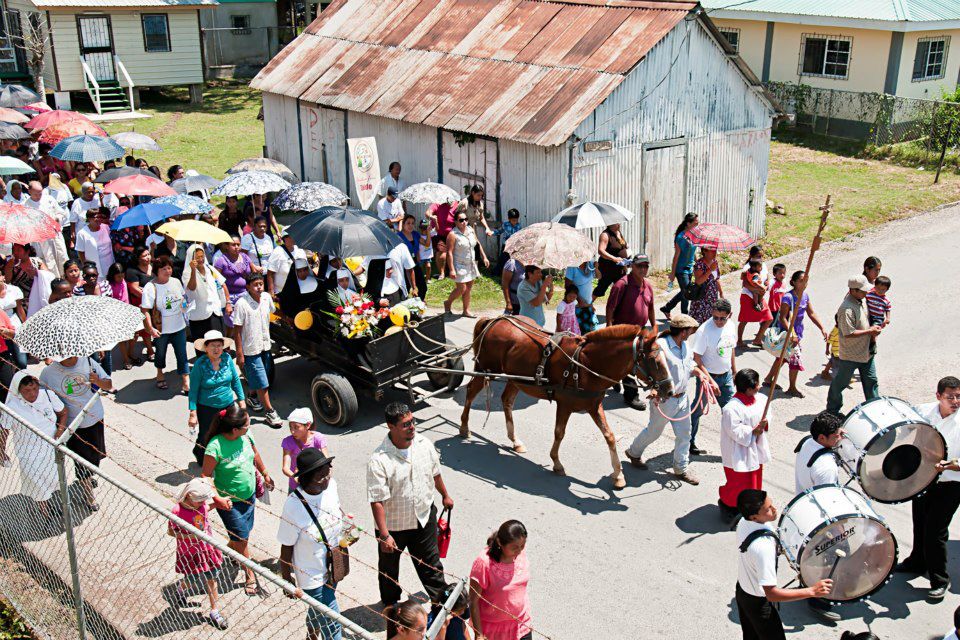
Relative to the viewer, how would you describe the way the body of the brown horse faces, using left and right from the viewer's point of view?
facing the viewer and to the right of the viewer

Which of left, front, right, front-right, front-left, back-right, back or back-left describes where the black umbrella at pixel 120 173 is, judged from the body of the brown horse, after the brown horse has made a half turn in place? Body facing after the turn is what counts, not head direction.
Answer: front

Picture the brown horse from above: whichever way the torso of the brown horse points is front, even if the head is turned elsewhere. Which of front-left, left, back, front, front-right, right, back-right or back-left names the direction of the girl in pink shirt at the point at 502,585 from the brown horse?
front-right

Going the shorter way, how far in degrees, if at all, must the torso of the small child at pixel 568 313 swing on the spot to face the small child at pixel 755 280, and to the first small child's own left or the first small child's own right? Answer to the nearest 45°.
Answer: approximately 90° to the first small child's own left

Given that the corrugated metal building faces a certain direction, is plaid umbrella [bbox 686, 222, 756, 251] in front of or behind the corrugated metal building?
in front

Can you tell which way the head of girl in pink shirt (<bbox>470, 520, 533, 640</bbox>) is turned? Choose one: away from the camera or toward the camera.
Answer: toward the camera

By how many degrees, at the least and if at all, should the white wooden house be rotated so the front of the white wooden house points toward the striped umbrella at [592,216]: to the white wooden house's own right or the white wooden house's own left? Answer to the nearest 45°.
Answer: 0° — it already faces it

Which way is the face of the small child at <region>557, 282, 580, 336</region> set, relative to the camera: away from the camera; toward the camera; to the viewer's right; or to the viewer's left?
toward the camera

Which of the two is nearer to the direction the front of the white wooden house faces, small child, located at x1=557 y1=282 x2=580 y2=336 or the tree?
the small child

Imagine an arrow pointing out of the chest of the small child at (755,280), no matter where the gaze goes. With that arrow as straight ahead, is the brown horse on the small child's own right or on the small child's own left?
on the small child's own right

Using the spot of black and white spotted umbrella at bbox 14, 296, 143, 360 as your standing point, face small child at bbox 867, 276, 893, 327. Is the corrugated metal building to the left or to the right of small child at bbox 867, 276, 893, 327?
left

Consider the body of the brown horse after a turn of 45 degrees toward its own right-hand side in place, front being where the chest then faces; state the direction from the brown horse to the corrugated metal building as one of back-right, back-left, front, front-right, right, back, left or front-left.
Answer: back

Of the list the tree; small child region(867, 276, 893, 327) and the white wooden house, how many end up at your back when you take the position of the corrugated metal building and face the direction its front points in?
2
